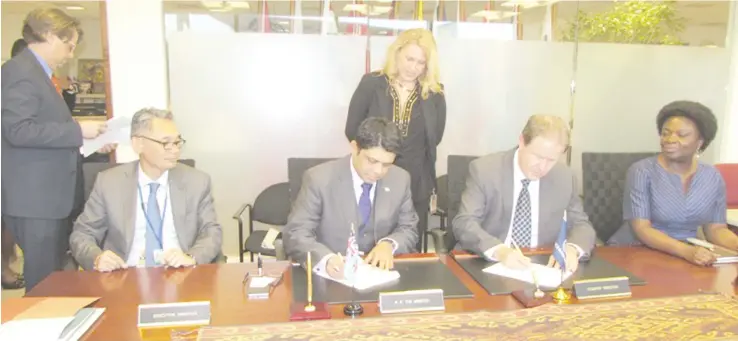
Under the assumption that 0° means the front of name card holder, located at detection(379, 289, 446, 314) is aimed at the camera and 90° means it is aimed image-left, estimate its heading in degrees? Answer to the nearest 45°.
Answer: approximately 0°

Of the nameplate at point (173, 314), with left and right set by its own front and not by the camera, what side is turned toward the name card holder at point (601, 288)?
left

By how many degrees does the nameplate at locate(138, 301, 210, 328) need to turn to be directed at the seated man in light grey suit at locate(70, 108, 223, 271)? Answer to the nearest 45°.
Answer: approximately 180°

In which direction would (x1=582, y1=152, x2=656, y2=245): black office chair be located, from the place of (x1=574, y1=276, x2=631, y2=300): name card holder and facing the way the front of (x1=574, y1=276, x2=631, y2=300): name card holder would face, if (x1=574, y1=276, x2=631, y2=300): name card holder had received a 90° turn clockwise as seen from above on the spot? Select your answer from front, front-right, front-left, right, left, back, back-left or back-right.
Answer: right

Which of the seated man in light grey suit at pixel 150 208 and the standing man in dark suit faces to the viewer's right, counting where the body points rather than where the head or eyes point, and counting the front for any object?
the standing man in dark suit

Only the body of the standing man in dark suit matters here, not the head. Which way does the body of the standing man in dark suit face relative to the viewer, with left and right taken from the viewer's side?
facing to the right of the viewer

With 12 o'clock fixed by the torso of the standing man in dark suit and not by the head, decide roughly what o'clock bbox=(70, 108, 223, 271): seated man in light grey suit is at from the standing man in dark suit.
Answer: The seated man in light grey suit is roughly at 2 o'clock from the standing man in dark suit.
